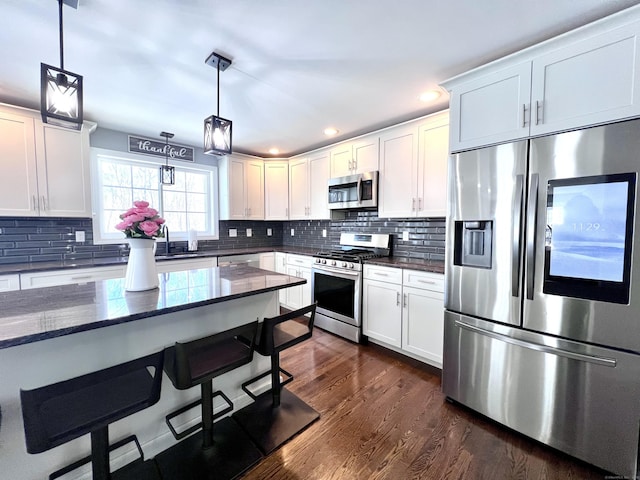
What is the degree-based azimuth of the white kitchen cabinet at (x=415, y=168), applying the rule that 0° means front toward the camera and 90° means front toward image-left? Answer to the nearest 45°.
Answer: approximately 45°

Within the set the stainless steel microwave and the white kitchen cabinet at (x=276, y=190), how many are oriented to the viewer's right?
0

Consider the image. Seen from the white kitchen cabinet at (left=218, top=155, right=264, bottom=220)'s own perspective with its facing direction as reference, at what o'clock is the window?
The window is roughly at 4 o'clock from the white kitchen cabinet.

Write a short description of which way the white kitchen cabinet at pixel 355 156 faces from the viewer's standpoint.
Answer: facing the viewer and to the left of the viewer

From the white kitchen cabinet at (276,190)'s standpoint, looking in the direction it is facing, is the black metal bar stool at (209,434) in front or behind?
in front

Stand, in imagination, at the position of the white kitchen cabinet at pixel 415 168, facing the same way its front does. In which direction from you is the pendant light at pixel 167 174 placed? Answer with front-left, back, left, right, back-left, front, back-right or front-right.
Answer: front-right

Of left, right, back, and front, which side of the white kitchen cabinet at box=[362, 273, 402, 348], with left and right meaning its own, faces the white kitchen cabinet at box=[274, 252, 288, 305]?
right

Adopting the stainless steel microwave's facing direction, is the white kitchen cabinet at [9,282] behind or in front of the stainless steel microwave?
in front

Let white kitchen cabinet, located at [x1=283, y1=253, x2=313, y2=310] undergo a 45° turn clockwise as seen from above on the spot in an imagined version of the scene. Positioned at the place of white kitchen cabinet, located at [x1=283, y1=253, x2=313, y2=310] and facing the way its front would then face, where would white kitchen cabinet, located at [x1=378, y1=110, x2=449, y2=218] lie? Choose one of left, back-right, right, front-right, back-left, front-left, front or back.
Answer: back-left

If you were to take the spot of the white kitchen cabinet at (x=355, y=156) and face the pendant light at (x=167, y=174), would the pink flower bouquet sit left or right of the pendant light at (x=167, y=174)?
left

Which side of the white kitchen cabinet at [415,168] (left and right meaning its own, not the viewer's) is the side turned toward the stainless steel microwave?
right

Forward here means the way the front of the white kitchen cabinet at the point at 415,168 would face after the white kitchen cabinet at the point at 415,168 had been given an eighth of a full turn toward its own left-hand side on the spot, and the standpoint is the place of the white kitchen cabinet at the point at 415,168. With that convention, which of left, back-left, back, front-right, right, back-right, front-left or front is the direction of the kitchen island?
front-right

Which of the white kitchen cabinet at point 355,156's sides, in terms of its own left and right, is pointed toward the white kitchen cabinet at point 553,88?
left

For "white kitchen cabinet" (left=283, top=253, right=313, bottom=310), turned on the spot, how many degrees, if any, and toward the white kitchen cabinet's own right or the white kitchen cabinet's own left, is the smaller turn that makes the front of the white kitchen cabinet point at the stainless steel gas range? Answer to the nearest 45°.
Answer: approximately 90° to the white kitchen cabinet's own left
